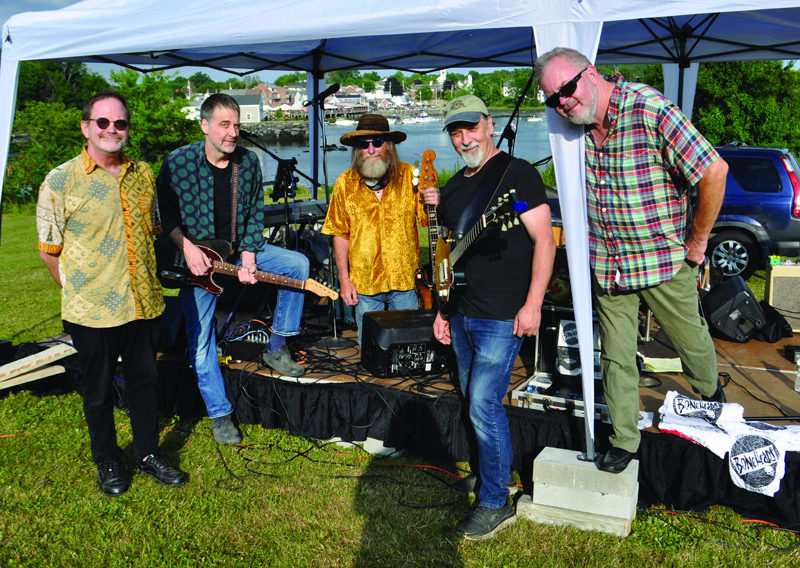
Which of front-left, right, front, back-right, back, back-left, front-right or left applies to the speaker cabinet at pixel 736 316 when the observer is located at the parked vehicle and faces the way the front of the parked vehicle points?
back-left

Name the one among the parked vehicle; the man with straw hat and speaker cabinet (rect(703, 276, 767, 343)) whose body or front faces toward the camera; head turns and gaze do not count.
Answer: the man with straw hat

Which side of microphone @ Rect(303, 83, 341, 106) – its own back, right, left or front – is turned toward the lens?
right

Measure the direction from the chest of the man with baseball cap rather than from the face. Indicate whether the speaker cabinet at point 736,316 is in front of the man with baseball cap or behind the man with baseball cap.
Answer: behind

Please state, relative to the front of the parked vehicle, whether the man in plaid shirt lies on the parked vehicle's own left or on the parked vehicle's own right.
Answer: on the parked vehicle's own left

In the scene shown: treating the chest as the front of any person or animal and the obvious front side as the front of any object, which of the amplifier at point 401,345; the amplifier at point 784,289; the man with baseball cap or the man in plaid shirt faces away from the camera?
the amplifier at point 401,345

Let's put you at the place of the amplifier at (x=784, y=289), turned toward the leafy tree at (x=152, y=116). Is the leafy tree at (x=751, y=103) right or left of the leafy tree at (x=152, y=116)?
right

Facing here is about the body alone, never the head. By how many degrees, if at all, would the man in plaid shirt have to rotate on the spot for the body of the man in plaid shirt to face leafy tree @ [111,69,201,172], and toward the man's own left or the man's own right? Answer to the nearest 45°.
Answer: approximately 90° to the man's own right

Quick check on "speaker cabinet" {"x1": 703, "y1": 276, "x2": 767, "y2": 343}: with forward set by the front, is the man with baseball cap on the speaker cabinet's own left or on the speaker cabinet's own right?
on the speaker cabinet's own left

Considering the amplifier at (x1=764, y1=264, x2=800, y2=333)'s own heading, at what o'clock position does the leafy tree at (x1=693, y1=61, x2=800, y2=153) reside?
The leafy tree is roughly at 6 o'clock from the amplifier.

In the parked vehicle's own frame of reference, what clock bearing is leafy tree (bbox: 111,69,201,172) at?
The leafy tree is roughly at 11 o'clock from the parked vehicle.

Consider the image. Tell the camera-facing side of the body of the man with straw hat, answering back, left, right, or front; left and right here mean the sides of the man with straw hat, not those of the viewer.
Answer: front

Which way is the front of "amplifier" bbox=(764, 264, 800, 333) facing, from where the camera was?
facing the viewer
